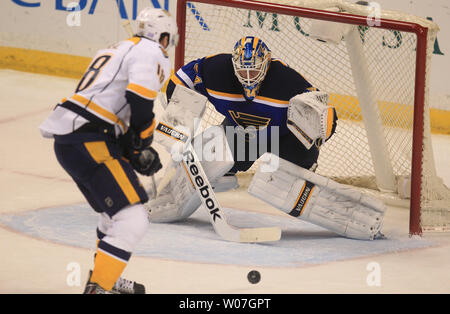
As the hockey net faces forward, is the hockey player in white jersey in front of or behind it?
in front

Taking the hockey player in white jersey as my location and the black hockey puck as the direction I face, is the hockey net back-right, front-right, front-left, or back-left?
front-left

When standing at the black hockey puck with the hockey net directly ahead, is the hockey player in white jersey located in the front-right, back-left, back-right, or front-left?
back-left

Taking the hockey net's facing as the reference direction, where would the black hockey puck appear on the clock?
The black hockey puck is roughly at 11 o'clock from the hockey net.

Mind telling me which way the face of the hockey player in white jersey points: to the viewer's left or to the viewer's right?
to the viewer's right

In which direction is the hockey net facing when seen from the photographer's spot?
facing the viewer and to the left of the viewer
